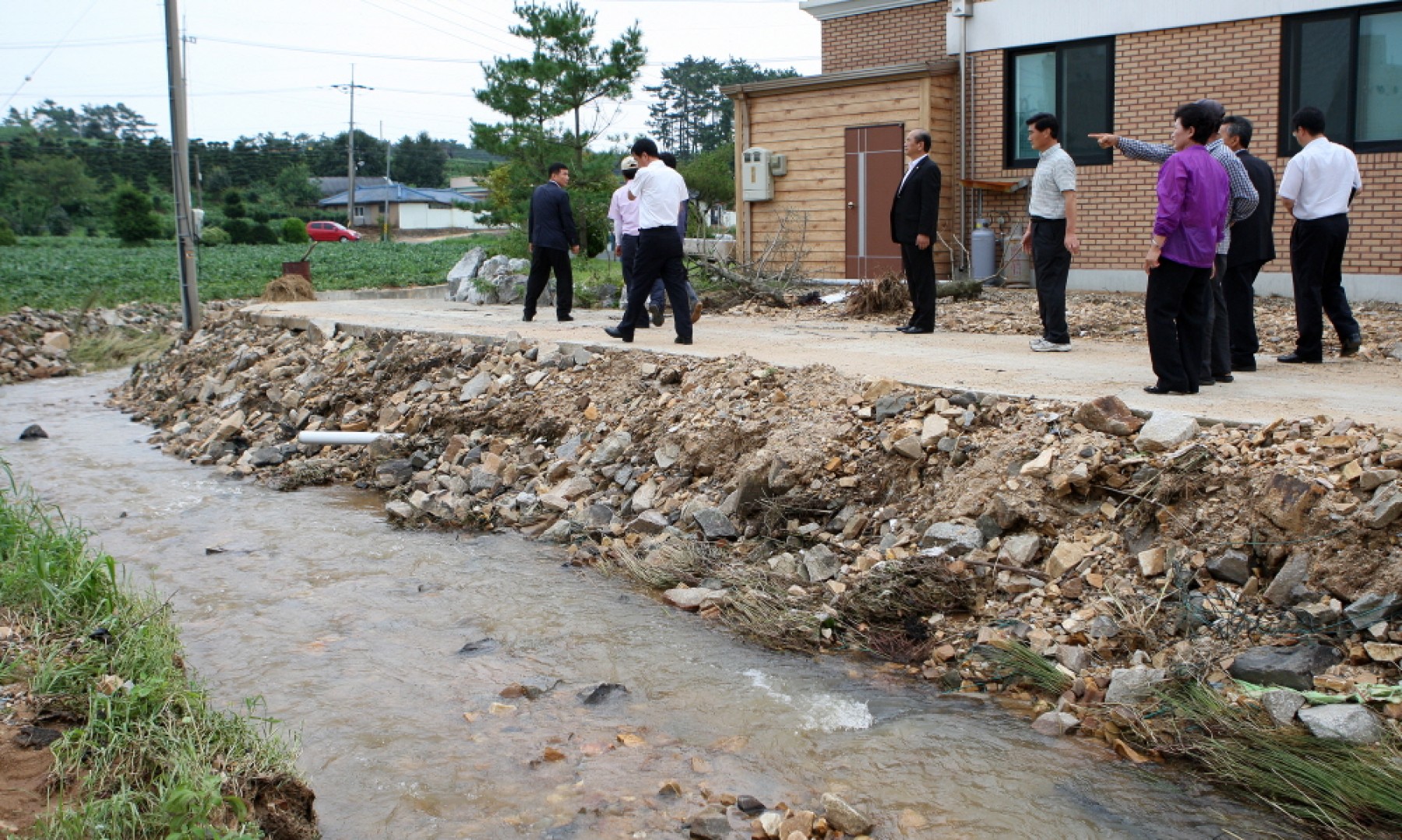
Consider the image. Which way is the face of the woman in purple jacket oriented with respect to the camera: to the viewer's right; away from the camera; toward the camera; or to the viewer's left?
to the viewer's left

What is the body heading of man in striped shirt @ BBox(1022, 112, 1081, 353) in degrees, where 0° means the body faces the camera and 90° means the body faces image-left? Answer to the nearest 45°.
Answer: approximately 90°

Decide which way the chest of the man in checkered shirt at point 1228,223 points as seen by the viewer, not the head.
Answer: to the viewer's left

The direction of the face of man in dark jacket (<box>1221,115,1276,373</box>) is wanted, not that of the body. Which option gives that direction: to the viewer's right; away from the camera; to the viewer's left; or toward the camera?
to the viewer's left

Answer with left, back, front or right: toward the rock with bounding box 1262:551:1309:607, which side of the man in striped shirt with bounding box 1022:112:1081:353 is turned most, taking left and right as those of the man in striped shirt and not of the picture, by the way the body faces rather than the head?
left

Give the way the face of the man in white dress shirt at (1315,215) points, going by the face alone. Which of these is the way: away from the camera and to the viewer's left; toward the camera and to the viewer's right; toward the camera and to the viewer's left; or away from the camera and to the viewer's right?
away from the camera and to the viewer's left

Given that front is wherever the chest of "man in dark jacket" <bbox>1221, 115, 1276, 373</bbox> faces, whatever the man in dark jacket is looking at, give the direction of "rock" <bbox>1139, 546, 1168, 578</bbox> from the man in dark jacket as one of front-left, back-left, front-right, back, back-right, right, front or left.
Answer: left

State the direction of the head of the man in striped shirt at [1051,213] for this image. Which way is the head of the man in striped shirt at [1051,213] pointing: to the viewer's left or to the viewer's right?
to the viewer's left

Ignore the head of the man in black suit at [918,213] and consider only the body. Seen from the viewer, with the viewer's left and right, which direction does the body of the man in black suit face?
facing to the left of the viewer

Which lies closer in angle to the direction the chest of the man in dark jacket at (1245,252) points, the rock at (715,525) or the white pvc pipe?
the white pvc pipe

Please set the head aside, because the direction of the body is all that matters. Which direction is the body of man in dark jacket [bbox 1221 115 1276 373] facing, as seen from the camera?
to the viewer's left
